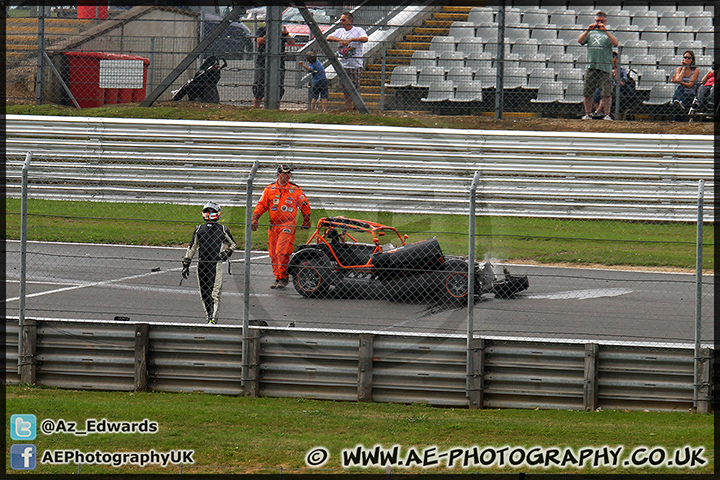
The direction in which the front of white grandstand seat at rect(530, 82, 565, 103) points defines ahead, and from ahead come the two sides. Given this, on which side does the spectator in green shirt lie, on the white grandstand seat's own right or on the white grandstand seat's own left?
on the white grandstand seat's own left

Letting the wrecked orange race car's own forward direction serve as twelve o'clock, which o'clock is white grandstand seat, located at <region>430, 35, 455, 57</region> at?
The white grandstand seat is roughly at 9 o'clock from the wrecked orange race car.

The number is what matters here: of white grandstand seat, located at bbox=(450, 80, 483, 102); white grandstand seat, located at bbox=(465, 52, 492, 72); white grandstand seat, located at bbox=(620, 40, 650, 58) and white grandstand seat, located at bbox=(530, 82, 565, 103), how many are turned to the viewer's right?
0

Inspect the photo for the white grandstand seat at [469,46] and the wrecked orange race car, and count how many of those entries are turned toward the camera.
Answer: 1

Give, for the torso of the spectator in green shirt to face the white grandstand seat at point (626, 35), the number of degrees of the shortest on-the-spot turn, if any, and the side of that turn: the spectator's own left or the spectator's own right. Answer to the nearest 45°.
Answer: approximately 180°

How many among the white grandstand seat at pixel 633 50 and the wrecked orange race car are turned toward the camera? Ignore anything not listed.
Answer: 1

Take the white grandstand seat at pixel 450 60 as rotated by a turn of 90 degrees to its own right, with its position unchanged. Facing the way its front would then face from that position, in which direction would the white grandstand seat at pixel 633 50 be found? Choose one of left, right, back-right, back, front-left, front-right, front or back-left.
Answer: back

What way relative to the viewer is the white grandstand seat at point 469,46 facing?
toward the camera

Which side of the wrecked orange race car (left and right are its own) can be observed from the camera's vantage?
right

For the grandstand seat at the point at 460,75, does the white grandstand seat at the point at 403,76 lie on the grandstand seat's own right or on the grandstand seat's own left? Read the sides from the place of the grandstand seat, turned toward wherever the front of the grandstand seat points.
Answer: on the grandstand seat's own right

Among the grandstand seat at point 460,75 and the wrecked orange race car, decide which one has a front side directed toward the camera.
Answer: the grandstand seat

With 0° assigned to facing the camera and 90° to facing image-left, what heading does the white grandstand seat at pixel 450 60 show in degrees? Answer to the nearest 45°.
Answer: approximately 0°

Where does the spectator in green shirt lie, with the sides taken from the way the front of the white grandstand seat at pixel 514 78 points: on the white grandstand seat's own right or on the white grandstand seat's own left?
on the white grandstand seat's own left

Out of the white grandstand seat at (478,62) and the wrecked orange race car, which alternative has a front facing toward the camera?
the white grandstand seat

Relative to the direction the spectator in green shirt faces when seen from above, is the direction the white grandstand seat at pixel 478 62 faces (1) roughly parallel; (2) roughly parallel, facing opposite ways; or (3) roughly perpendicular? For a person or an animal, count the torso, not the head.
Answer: roughly parallel

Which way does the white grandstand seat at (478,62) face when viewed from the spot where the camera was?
facing the viewer
